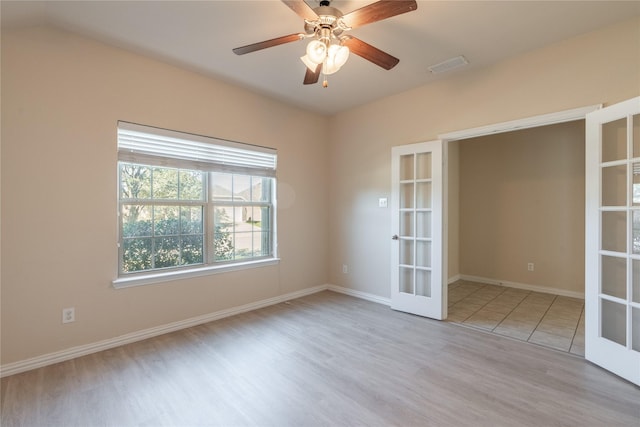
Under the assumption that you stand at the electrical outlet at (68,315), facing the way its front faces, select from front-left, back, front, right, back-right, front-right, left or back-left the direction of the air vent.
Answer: front-left

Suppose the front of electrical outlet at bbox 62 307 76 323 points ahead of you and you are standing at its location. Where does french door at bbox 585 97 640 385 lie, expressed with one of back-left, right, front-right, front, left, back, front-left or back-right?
front-left

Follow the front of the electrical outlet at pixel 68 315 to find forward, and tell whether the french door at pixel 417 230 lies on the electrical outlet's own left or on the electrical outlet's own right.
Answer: on the electrical outlet's own left

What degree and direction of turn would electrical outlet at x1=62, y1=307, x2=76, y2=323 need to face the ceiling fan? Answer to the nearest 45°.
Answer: approximately 45° to its left
